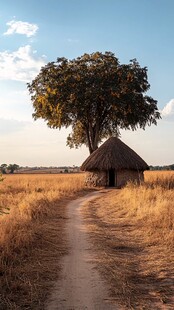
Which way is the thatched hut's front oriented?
toward the camera
